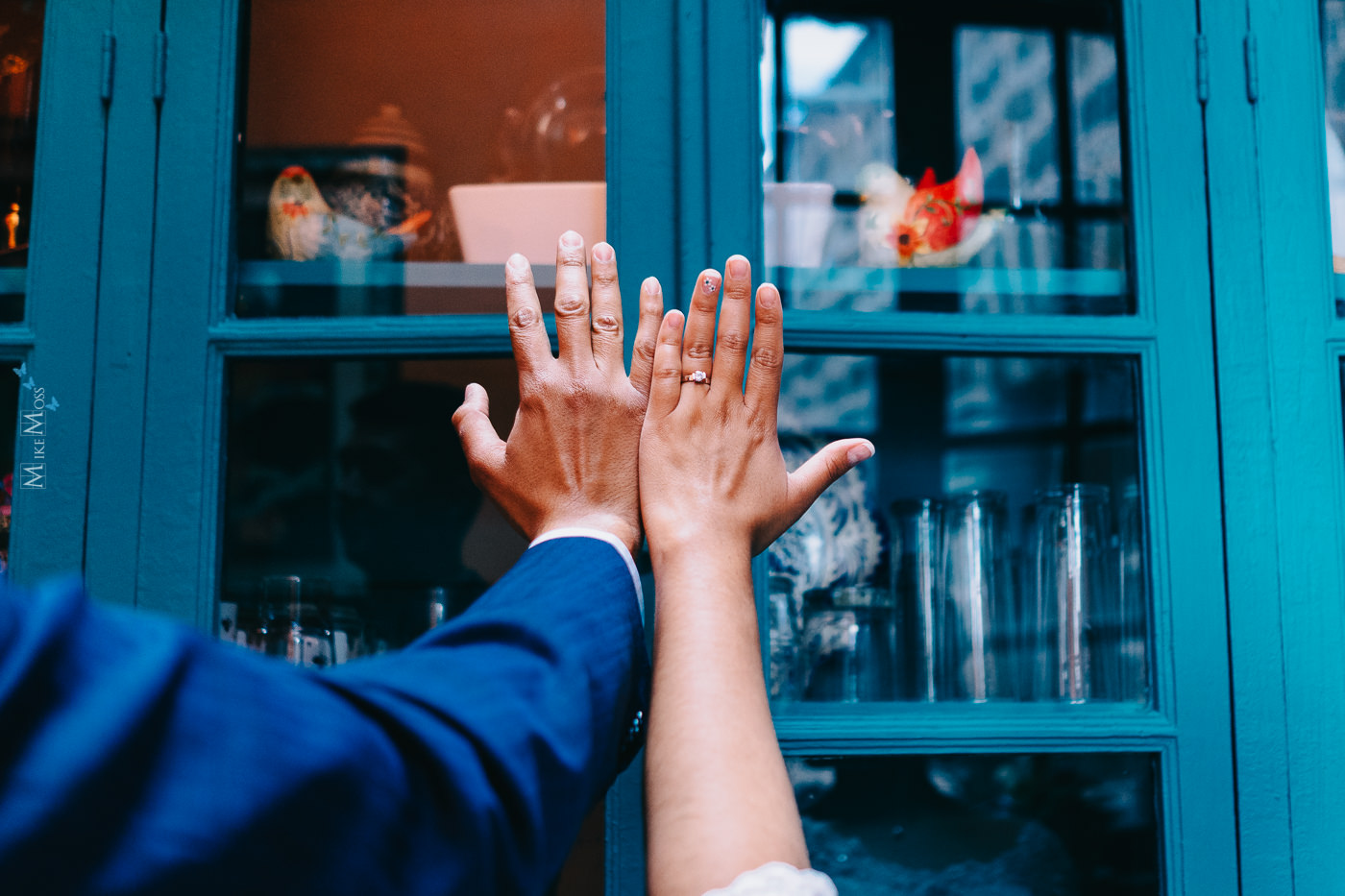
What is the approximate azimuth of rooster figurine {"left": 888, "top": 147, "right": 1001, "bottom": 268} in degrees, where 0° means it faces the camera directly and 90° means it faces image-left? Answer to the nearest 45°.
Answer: approximately 90°

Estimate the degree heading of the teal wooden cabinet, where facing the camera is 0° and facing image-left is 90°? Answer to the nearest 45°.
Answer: approximately 0°

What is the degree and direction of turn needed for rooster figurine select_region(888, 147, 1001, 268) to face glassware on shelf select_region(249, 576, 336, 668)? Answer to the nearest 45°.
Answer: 0° — it already faces it
